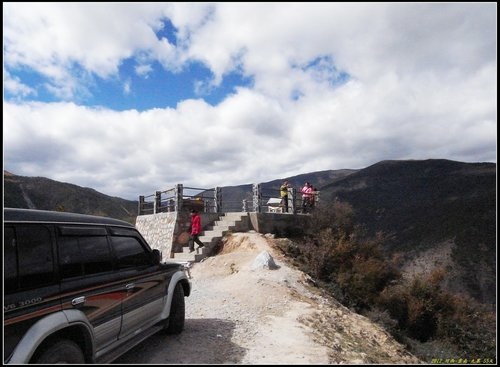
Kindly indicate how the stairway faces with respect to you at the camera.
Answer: facing the viewer and to the left of the viewer

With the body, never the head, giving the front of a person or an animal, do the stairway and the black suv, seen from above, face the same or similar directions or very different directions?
very different directions

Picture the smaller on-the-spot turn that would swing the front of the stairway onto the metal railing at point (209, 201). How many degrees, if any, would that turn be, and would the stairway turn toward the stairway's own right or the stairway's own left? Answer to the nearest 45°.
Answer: approximately 135° to the stairway's own right

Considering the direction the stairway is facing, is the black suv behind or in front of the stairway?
in front
